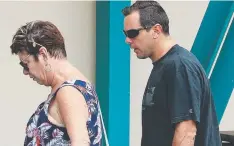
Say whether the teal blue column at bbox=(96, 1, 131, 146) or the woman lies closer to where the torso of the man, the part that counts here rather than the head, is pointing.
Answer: the woman

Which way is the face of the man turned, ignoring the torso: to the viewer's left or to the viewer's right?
to the viewer's left

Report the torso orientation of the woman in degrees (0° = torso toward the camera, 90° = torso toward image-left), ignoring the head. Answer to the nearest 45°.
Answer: approximately 90°

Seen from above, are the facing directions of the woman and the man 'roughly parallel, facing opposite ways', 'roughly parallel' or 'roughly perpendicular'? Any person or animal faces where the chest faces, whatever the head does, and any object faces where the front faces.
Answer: roughly parallel

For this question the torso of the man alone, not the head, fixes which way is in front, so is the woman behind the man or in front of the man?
in front

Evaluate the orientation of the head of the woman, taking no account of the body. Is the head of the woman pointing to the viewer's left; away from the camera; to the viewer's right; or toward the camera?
to the viewer's left

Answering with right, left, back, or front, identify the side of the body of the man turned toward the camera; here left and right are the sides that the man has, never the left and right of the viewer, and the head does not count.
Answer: left

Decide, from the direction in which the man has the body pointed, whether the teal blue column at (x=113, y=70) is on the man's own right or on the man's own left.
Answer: on the man's own right

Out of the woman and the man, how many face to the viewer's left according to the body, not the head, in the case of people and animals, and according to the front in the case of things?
2
